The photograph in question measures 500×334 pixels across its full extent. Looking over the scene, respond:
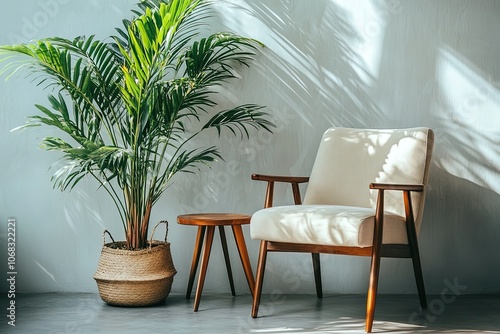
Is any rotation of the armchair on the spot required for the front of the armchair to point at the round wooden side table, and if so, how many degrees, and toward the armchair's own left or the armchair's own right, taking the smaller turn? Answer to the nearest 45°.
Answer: approximately 45° to the armchair's own right

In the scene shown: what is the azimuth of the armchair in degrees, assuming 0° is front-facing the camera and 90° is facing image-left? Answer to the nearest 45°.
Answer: approximately 45°

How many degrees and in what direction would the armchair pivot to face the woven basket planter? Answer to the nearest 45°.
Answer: approximately 45° to its right

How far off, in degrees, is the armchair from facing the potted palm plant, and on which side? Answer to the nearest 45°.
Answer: approximately 45° to its right
